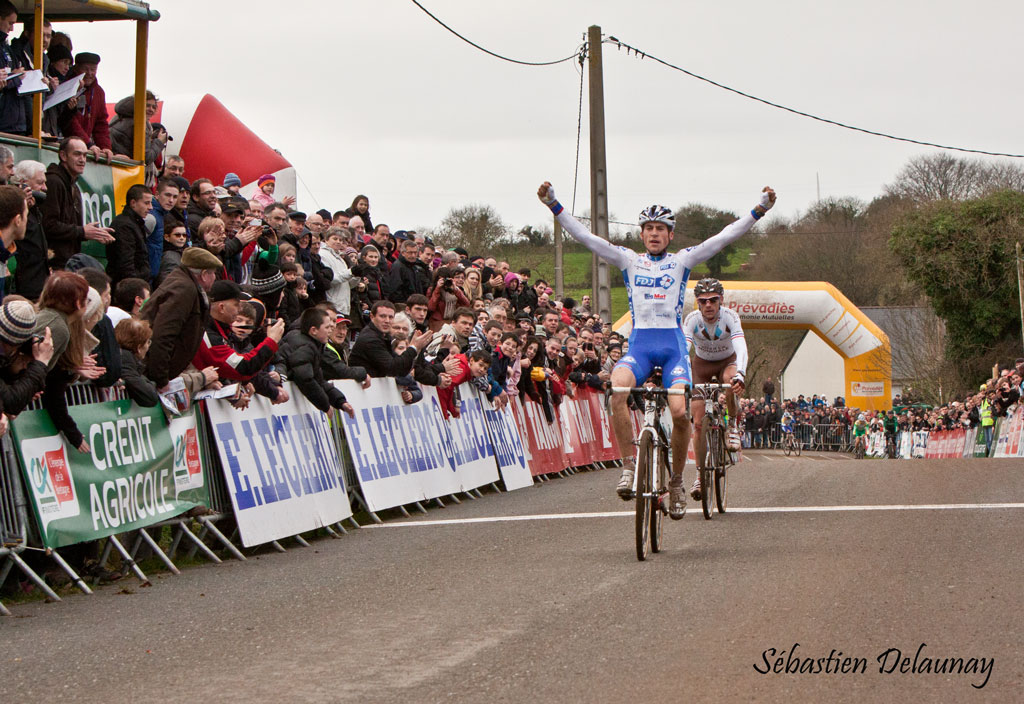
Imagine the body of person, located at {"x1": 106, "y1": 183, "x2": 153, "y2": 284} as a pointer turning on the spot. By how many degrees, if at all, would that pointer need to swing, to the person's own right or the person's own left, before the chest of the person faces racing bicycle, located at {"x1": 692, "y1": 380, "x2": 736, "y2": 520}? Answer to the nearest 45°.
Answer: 0° — they already face it

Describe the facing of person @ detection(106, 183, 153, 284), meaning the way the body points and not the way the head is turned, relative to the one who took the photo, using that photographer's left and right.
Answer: facing to the right of the viewer

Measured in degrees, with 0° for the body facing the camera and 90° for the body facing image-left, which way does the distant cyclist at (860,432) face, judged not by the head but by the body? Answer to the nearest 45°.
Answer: approximately 0°

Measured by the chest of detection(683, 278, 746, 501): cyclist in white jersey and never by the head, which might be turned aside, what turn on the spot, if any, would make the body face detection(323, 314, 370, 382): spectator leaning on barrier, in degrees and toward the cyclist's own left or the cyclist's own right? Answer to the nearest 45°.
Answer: approximately 90° to the cyclist's own right

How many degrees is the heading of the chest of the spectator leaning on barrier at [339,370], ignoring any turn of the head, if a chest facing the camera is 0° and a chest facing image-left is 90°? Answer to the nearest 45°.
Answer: approximately 315°

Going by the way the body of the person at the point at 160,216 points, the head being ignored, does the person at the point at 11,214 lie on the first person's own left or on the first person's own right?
on the first person's own right

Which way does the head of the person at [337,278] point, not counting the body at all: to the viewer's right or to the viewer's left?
to the viewer's right
